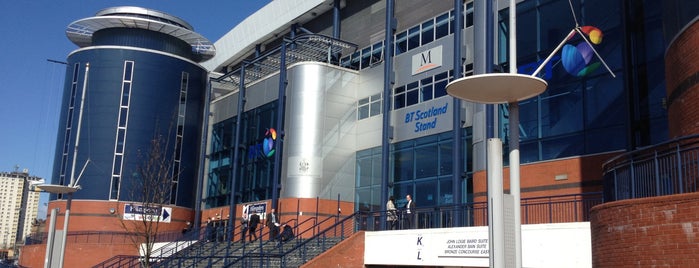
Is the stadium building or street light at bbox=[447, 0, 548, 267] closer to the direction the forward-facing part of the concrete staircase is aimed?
the street light

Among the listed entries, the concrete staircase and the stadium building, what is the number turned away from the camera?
0

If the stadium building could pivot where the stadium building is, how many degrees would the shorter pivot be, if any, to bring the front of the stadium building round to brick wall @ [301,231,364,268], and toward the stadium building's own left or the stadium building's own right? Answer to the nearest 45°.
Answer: approximately 45° to the stadium building's own left

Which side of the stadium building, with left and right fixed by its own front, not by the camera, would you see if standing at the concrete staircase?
front

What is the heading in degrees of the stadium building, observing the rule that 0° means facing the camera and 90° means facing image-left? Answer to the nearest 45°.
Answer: approximately 45°
